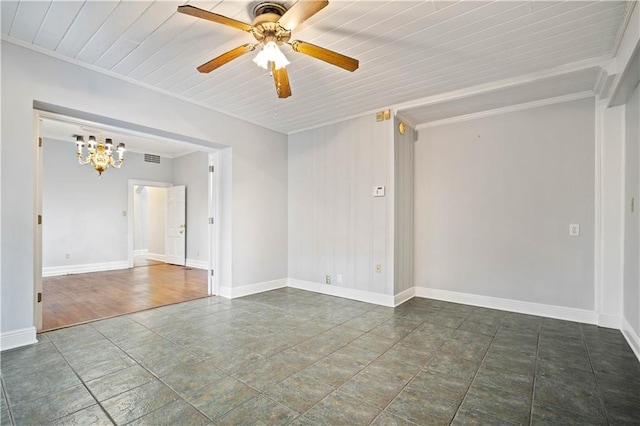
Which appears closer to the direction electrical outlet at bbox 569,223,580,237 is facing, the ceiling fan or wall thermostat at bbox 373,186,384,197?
the ceiling fan

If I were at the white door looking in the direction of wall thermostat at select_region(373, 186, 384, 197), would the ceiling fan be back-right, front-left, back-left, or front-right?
front-right

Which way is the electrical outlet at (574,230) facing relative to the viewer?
toward the camera

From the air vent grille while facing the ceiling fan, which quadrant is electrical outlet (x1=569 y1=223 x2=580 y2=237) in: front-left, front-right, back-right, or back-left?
front-left

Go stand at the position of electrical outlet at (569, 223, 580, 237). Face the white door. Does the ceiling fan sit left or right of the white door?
left

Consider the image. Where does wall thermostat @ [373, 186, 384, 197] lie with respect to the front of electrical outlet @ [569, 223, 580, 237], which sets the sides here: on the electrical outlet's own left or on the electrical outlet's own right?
on the electrical outlet's own right

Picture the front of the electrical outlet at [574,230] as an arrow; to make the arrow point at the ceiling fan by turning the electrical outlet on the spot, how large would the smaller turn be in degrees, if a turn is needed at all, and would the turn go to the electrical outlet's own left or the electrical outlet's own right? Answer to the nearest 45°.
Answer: approximately 45° to the electrical outlet's own right

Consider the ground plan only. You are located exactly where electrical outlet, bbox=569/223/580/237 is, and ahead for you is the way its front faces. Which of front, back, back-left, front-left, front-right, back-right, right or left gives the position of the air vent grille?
right

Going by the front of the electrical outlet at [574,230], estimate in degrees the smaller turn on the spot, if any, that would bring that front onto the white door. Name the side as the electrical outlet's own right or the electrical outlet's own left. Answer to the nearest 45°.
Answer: approximately 90° to the electrical outlet's own right
